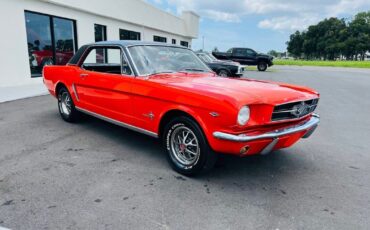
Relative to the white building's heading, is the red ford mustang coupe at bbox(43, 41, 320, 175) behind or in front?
in front

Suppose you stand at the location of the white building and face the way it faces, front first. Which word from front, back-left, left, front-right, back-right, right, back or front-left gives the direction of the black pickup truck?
left

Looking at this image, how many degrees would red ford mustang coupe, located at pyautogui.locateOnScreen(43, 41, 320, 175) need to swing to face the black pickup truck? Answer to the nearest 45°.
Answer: approximately 135° to its left

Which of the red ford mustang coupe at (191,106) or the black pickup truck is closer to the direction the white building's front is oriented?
the red ford mustang coupe

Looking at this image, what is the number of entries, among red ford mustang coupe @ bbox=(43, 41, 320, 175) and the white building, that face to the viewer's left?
0

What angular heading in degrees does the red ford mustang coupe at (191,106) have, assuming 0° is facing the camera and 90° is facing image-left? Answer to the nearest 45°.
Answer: approximately 315°

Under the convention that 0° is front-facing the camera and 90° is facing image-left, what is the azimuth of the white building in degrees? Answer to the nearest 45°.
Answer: approximately 315°

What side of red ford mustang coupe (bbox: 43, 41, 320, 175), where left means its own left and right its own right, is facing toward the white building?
back
